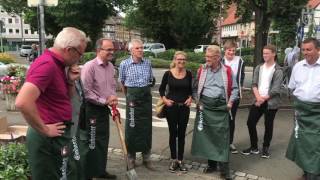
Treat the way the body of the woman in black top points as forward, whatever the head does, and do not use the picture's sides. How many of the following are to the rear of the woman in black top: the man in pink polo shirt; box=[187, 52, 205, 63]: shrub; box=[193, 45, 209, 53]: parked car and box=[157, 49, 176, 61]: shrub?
3

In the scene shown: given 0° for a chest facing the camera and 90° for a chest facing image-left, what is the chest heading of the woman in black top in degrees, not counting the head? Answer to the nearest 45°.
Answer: approximately 0°

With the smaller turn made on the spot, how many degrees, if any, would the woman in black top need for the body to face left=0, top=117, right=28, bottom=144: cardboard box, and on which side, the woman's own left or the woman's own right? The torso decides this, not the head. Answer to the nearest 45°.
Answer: approximately 90° to the woman's own right

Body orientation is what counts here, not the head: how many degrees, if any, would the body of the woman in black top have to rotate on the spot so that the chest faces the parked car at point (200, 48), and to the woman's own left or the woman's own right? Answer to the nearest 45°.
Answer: approximately 180°

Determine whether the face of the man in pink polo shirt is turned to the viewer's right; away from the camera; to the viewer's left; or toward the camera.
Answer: to the viewer's right

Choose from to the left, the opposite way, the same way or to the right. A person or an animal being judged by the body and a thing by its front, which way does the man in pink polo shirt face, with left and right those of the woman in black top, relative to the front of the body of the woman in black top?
to the left

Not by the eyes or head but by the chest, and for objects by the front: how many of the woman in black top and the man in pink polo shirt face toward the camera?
1

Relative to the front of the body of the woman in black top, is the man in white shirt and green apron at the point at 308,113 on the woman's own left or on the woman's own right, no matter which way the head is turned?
on the woman's own left

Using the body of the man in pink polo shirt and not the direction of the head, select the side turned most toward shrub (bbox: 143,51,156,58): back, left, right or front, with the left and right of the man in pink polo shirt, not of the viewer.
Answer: left

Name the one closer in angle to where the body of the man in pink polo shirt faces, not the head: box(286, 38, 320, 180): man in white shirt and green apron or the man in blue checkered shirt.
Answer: the man in white shirt and green apron

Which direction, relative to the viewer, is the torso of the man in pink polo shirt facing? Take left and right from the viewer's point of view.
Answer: facing to the right of the viewer
